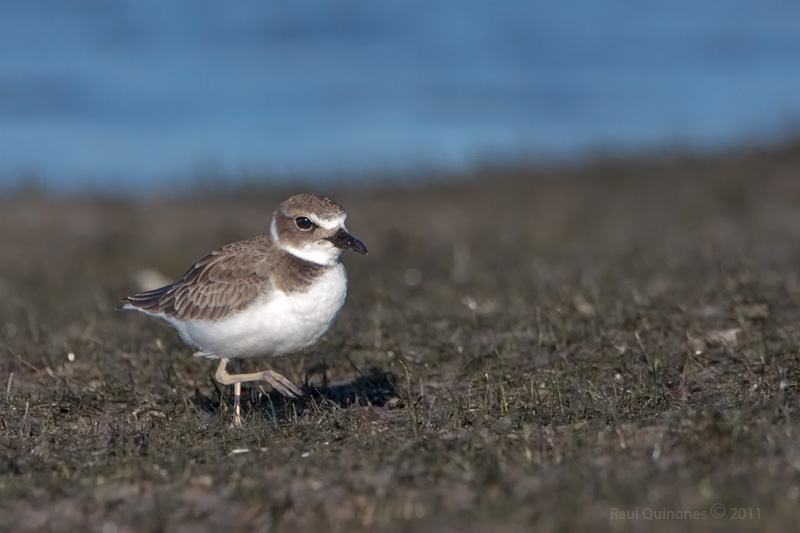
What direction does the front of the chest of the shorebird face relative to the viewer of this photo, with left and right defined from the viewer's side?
facing to the right of the viewer
